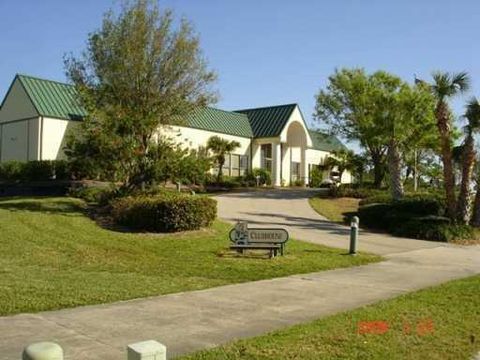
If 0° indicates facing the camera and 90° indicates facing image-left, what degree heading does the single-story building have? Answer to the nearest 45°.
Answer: approximately 315°

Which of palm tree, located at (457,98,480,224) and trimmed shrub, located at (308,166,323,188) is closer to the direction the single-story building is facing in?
the palm tree

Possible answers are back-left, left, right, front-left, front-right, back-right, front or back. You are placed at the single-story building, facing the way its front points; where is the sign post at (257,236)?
front-right

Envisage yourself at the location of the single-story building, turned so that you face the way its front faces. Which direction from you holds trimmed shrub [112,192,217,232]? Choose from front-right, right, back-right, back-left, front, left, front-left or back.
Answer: front-right

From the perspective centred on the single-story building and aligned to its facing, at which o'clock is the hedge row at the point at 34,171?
The hedge row is roughly at 3 o'clock from the single-story building.

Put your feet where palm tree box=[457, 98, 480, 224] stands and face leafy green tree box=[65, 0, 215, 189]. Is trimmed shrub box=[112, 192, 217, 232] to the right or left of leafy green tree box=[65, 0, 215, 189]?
left

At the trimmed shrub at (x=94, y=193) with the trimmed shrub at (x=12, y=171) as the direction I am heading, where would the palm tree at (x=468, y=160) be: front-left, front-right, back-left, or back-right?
back-right

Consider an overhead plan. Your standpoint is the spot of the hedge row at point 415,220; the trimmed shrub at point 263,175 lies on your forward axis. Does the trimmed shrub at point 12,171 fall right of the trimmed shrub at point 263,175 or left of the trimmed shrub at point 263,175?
left

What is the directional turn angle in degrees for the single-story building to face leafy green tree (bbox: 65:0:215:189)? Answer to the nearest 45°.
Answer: approximately 45° to its right

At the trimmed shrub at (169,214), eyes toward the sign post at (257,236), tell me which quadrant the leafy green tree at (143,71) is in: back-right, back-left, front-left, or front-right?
back-left
